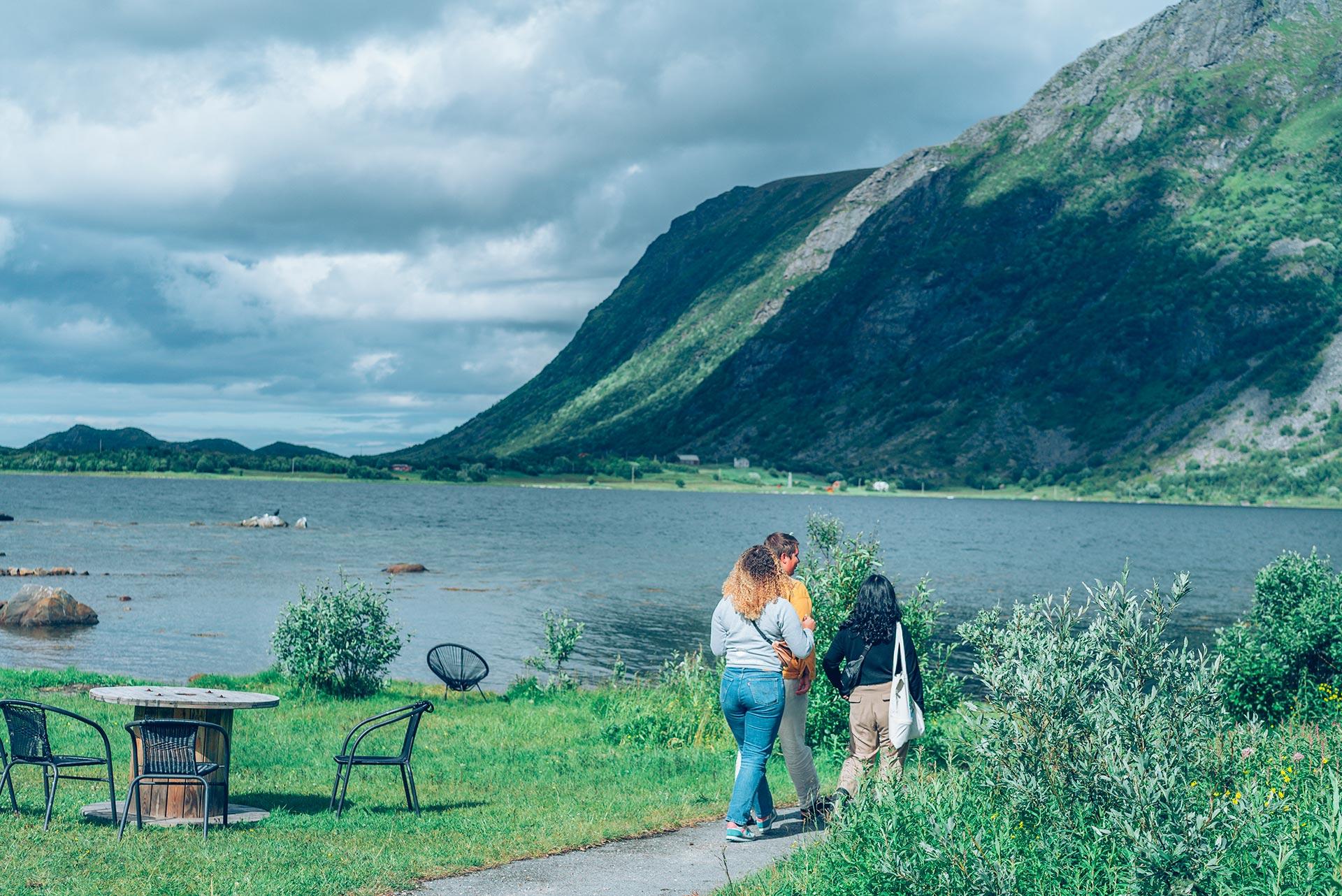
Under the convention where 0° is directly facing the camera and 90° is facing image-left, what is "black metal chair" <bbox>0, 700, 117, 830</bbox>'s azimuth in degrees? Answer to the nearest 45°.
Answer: approximately 225°

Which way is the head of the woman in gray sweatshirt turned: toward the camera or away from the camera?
away from the camera

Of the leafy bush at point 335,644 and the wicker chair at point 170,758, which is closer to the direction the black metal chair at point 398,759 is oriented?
the wicker chair

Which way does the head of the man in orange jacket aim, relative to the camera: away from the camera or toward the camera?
away from the camera

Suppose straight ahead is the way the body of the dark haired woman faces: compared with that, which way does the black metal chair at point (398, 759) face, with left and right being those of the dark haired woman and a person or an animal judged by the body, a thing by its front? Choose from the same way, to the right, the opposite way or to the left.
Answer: to the left

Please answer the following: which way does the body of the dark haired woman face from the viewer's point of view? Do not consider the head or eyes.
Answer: away from the camera

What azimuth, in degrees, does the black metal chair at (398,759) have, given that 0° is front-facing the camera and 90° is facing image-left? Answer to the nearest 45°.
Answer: approximately 90°

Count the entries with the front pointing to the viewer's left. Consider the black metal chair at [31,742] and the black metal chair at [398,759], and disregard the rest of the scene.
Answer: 1

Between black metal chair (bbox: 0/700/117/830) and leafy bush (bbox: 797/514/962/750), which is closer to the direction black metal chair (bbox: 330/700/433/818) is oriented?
the black metal chair

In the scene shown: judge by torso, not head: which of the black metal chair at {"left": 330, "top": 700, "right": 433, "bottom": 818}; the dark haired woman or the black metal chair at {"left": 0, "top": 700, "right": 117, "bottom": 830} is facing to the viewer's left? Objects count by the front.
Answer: the black metal chair at {"left": 330, "top": 700, "right": 433, "bottom": 818}

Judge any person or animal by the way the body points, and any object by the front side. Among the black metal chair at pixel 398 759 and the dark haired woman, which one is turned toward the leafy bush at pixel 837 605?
the dark haired woman

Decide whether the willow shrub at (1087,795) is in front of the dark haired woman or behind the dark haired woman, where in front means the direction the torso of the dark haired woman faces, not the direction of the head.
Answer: behind

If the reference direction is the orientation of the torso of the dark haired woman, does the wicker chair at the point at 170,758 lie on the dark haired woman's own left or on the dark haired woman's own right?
on the dark haired woman's own left

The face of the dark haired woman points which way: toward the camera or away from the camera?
away from the camera
